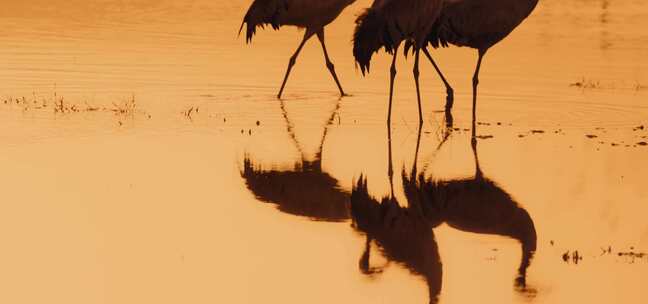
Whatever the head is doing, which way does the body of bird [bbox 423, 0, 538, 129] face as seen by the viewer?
to the viewer's right

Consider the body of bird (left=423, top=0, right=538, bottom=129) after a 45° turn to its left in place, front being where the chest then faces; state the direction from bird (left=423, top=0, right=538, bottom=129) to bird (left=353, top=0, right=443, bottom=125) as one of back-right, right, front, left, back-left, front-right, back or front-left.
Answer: back

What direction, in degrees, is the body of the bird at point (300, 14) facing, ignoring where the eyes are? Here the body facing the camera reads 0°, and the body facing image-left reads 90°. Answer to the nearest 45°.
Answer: approximately 270°

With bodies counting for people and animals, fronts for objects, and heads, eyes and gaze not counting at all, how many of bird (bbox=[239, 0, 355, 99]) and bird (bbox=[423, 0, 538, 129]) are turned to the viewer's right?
2

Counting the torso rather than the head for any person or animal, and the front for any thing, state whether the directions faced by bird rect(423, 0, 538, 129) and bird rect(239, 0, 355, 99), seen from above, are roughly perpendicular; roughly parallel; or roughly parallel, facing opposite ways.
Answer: roughly parallel
